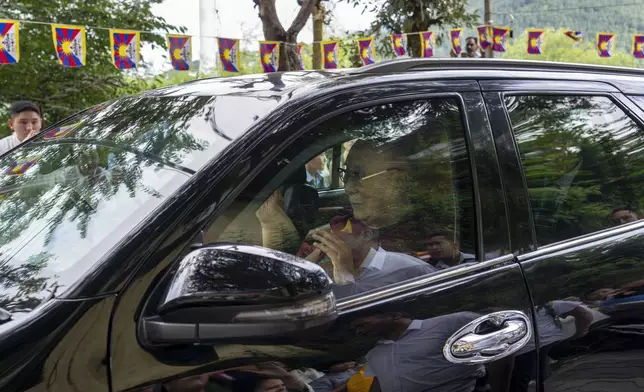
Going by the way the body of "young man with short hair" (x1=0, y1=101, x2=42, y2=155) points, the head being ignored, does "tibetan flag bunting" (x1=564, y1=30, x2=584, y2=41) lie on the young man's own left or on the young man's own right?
on the young man's own left

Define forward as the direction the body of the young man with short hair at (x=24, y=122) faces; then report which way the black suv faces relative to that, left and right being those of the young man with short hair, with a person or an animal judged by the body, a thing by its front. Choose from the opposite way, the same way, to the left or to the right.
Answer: to the right

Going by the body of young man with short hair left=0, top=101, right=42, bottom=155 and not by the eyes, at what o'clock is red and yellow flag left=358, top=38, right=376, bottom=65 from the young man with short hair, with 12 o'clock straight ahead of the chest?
The red and yellow flag is roughly at 9 o'clock from the young man with short hair.

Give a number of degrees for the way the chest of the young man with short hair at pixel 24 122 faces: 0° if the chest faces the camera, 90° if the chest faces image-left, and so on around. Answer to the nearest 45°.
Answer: approximately 315°

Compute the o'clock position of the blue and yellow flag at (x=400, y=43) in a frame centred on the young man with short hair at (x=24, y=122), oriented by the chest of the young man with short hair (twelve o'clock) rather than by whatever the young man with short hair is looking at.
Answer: The blue and yellow flag is roughly at 9 o'clock from the young man with short hair.

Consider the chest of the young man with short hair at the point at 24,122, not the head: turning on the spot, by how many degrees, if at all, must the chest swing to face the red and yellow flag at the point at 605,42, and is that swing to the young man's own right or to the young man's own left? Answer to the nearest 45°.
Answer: approximately 90° to the young man's own left

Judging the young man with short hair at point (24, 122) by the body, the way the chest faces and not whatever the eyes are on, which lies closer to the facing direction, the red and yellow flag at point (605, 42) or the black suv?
the black suv

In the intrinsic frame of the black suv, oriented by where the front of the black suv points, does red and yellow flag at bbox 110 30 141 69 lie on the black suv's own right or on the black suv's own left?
on the black suv's own right

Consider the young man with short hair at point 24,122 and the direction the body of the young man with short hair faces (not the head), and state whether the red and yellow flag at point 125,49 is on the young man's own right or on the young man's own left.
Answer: on the young man's own left
